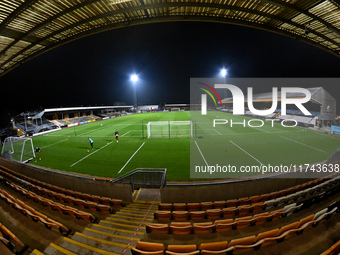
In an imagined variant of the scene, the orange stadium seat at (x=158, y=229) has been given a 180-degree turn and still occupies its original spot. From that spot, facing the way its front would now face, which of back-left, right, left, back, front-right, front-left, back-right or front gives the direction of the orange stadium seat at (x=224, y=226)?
left

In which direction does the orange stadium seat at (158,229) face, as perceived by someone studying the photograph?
facing away from the viewer

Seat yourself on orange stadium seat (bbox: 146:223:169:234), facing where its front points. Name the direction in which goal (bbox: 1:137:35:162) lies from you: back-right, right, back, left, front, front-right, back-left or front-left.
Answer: front-left

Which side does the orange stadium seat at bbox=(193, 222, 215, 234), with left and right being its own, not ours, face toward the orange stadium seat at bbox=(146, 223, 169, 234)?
left

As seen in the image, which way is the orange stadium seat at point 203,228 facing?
away from the camera

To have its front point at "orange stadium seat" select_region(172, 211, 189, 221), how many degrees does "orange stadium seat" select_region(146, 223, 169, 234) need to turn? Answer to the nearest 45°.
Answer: approximately 45° to its right
